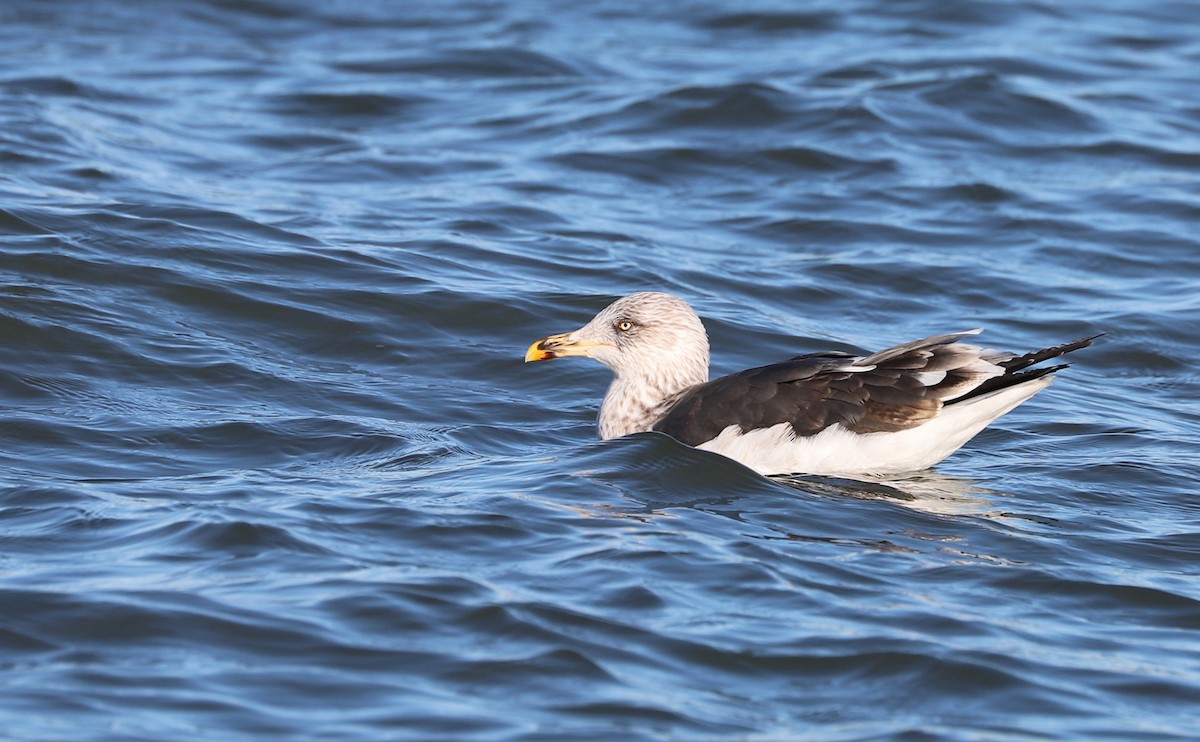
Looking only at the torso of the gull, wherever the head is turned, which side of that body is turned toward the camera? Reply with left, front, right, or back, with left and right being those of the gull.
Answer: left
